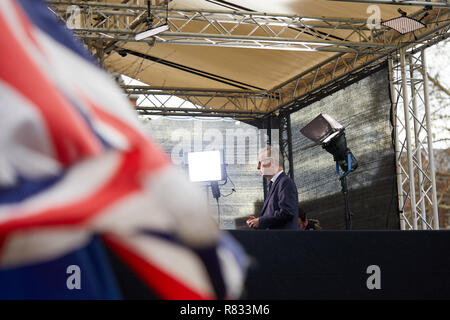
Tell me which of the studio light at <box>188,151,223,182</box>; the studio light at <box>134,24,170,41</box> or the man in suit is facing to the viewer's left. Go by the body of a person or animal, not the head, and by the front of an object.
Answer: the man in suit

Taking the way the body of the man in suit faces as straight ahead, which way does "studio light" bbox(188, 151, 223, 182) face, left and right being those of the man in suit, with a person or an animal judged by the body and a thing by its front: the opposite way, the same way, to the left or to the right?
to the left

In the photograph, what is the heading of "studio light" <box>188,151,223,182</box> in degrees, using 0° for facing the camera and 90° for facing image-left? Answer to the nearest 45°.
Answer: approximately 0°

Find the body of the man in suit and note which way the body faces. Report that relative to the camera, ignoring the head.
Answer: to the viewer's left
